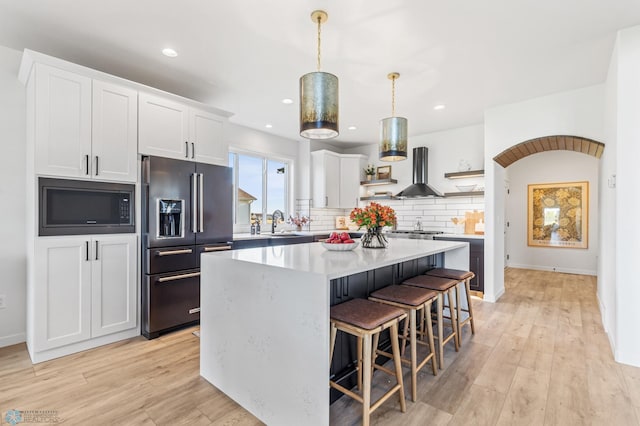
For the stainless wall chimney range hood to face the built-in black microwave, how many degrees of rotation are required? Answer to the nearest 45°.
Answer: approximately 45° to its right

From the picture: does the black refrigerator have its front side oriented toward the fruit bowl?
yes

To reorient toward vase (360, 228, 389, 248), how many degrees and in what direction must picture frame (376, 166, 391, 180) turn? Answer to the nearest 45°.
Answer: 0° — it already faces it

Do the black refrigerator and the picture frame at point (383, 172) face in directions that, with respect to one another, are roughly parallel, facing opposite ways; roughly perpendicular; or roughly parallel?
roughly perpendicular

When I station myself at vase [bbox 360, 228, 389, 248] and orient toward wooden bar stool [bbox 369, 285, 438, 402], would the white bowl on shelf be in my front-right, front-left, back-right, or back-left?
back-left

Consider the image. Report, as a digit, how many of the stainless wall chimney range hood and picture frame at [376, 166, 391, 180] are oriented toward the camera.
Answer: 2

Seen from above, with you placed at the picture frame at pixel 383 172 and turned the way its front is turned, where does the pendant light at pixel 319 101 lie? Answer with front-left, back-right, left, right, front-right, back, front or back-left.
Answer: front

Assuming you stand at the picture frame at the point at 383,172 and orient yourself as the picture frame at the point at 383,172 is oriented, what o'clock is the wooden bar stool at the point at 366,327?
The wooden bar stool is roughly at 12 o'clock from the picture frame.

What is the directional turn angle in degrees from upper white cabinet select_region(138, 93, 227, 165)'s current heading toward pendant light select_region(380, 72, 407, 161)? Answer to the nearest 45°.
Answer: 0° — it already faces it

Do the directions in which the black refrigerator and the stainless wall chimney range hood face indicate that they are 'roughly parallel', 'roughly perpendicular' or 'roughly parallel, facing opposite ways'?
roughly perpendicular

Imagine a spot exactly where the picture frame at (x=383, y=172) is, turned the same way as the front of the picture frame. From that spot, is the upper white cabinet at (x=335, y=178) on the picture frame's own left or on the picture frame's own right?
on the picture frame's own right

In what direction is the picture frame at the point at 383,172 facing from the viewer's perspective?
toward the camera

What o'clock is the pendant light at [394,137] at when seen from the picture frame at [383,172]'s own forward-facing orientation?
The pendant light is roughly at 12 o'clock from the picture frame.

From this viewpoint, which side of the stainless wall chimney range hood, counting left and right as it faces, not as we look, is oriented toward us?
front

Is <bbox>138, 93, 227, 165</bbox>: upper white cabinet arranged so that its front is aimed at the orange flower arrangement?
yes

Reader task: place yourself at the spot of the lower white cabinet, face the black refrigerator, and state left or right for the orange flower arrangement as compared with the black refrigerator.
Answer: right

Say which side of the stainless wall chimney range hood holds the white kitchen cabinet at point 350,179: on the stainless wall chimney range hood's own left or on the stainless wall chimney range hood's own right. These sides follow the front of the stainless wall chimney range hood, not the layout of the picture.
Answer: on the stainless wall chimney range hood's own right

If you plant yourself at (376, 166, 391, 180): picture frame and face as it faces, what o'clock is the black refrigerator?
The black refrigerator is roughly at 1 o'clock from the picture frame.

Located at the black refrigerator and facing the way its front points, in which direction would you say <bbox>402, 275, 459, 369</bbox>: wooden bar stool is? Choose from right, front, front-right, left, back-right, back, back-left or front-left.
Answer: front
